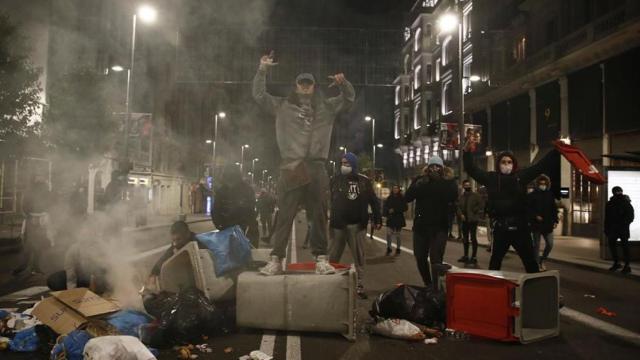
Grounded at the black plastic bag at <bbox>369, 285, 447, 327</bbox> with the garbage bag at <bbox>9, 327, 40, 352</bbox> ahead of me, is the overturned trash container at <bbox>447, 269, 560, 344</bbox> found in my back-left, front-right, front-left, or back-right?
back-left

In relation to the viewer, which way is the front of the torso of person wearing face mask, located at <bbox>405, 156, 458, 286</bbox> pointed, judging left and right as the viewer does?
facing the viewer

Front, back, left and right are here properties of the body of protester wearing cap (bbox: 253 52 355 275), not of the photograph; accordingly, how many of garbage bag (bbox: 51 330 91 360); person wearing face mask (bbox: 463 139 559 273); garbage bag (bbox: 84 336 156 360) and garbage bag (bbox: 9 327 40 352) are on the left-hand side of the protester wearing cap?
1

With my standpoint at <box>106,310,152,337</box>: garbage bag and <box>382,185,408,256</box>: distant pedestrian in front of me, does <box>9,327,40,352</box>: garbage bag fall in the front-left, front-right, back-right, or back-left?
back-left

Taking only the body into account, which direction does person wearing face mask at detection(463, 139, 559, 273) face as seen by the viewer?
toward the camera

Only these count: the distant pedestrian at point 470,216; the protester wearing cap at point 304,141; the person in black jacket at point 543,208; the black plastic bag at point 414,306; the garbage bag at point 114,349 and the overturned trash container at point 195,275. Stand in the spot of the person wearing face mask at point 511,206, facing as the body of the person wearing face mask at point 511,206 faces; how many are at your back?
2

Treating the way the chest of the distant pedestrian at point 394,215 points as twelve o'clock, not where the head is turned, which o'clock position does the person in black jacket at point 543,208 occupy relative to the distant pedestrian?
The person in black jacket is roughly at 10 o'clock from the distant pedestrian.

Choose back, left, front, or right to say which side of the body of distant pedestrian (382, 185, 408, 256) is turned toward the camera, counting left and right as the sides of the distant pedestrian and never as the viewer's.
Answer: front
